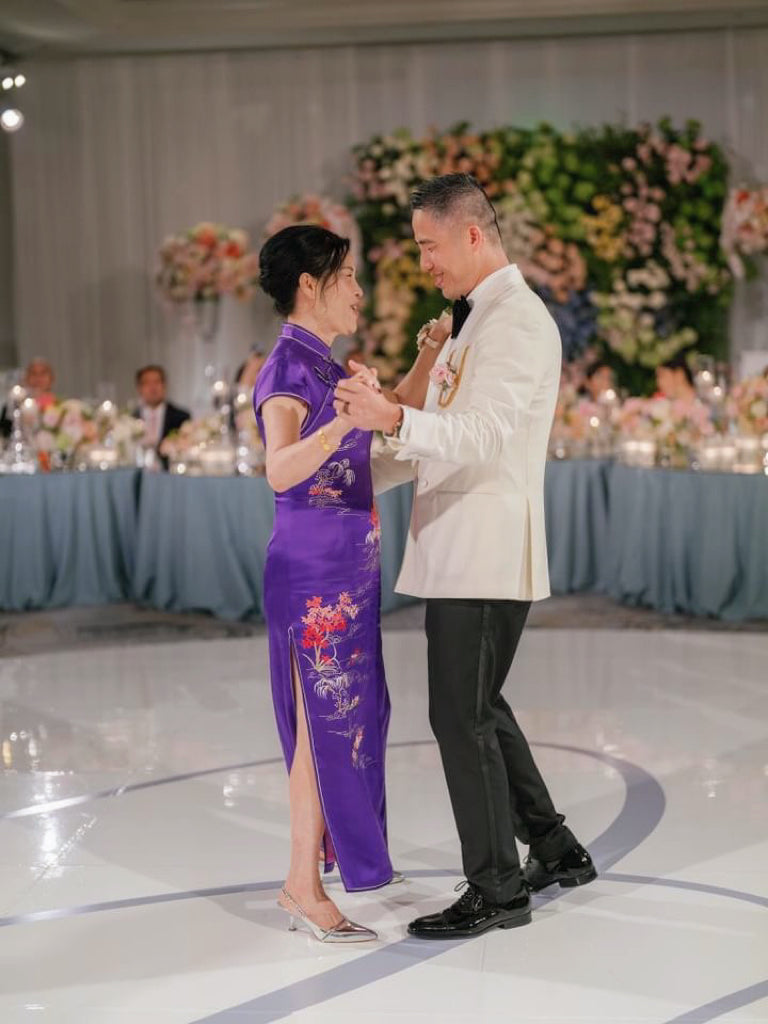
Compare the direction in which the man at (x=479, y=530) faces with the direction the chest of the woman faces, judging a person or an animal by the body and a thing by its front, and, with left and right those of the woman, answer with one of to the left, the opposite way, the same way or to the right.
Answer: the opposite way

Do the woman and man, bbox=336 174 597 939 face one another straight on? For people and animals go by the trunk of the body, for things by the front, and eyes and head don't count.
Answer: yes

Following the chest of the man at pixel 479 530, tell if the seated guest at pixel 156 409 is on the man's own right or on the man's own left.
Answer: on the man's own right

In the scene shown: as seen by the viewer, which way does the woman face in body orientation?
to the viewer's right

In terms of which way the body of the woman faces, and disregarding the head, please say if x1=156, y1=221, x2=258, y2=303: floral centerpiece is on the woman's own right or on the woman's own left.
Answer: on the woman's own left

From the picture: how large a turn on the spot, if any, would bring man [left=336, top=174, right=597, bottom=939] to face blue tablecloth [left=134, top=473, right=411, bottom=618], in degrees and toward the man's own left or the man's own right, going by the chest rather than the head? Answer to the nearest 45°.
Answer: approximately 90° to the man's own right

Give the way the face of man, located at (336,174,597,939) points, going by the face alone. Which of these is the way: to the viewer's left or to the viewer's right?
to the viewer's left

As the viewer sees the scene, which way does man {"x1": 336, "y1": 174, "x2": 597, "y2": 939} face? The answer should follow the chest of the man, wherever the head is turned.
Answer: to the viewer's left

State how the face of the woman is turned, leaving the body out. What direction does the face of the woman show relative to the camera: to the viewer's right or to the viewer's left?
to the viewer's right

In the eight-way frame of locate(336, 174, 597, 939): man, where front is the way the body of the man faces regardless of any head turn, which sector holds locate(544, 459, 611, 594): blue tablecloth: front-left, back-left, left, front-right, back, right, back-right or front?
right

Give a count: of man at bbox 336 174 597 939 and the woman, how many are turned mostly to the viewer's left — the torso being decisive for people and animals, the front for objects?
1

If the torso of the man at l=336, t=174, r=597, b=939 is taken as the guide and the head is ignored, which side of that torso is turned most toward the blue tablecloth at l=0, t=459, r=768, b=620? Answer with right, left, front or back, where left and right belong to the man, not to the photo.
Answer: right
